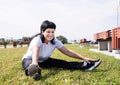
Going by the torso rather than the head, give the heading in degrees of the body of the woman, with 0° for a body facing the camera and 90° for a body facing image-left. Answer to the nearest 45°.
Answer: approximately 315°
